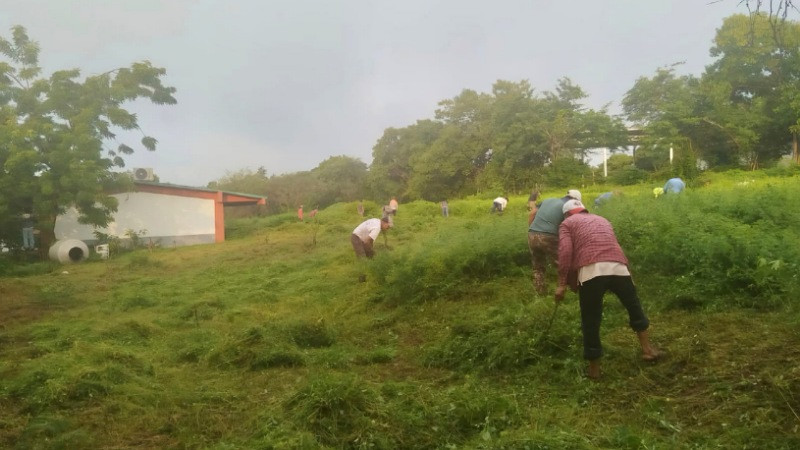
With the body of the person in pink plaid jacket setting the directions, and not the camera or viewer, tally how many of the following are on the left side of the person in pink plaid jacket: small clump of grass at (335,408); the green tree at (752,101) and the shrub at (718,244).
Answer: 1

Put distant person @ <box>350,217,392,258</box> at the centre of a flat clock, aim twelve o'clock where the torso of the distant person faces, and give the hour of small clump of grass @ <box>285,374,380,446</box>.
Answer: The small clump of grass is roughly at 3 o'clock from the distant person.

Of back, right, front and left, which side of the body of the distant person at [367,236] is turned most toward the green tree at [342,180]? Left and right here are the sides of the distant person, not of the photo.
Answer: left

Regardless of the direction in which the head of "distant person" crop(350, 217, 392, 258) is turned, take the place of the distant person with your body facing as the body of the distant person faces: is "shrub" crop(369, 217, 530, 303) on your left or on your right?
on your right

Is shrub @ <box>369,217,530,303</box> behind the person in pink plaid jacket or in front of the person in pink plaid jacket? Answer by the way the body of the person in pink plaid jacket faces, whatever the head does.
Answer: in front

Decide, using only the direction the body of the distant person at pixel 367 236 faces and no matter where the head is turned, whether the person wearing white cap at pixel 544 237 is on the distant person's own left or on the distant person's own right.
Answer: on the distant person's own right

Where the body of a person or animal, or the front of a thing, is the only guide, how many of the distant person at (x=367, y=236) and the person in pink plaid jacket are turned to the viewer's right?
1

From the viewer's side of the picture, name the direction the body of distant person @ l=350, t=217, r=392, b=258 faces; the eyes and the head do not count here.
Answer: to the viewer's right

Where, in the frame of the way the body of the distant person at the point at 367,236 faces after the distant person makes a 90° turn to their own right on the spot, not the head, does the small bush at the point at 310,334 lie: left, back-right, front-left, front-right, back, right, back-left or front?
front

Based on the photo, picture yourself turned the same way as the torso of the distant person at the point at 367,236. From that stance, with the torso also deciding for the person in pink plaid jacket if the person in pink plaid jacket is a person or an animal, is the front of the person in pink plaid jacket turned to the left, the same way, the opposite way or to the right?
to the left

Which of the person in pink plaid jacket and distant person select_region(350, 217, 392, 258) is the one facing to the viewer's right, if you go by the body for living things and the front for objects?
the distant person

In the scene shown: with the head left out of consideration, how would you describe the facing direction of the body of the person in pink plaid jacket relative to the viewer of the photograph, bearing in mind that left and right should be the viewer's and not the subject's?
facing away from the viewer and to the left of the viewer
